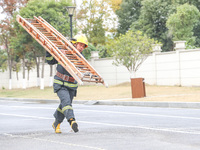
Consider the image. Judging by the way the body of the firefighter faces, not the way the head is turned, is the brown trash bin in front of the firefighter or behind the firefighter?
behind

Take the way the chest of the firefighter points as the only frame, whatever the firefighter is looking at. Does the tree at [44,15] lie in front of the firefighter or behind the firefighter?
behind

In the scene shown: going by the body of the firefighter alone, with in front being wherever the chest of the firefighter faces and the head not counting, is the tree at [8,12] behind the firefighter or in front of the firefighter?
behind
